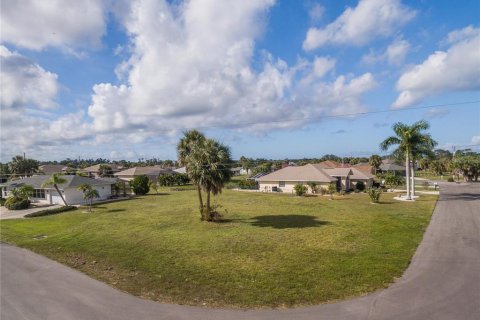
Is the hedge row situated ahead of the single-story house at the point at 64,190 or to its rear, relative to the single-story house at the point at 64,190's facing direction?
ahead

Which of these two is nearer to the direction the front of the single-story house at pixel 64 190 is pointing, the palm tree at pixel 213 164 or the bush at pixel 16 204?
the bush

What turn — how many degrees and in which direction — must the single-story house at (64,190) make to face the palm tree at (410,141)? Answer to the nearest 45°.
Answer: approximately 90° to its left

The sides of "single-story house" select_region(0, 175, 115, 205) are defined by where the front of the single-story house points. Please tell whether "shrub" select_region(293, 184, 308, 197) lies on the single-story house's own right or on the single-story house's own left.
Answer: on the single-story house's own left

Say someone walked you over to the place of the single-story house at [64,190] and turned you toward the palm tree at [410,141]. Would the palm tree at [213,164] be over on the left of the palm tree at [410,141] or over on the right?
right

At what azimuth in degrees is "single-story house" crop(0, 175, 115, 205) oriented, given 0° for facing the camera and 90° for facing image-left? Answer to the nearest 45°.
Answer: approximately 45°

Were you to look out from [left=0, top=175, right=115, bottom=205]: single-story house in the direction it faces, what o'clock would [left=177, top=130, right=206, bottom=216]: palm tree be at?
The palm tree is roughly at 10 o'clock from the single-story house.
